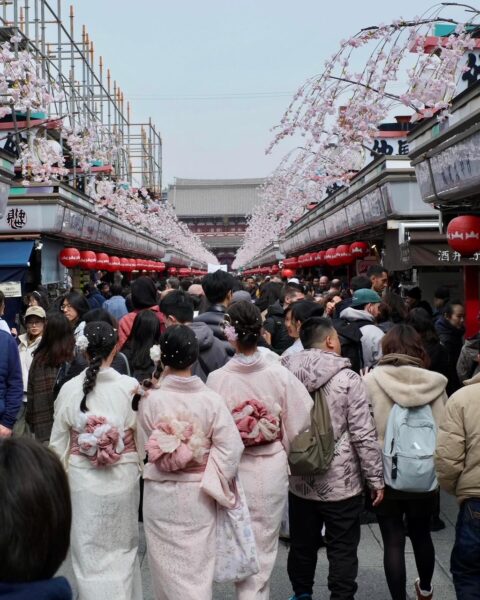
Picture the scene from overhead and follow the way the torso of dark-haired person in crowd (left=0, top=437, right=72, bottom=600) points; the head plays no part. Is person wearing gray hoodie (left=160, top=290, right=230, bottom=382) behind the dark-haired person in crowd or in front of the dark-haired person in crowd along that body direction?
in front

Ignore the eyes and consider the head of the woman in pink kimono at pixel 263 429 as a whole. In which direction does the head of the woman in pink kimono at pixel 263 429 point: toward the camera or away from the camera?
away from the camera

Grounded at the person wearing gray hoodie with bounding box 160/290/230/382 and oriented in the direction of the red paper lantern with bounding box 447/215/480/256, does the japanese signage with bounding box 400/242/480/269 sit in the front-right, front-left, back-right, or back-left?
front-left

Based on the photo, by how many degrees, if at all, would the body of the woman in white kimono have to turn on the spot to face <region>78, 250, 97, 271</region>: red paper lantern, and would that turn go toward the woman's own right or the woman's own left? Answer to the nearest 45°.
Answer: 0° — they already face it

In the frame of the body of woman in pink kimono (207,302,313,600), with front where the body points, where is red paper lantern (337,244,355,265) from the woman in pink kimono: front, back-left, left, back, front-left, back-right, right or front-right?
front

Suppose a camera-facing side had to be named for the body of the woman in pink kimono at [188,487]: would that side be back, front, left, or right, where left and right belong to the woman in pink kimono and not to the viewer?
back

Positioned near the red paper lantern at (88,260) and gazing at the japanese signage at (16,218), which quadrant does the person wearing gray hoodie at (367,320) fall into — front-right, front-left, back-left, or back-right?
front-left

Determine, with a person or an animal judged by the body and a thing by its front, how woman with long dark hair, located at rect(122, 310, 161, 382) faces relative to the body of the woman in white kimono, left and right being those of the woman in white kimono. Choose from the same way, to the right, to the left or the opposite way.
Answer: the same way

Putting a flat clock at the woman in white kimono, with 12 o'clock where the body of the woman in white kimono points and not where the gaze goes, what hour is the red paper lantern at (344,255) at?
The red paper lantern is roughly at 1 o'clock from the woman in white kimono.

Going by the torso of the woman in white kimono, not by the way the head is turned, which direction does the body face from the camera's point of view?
away from the camera

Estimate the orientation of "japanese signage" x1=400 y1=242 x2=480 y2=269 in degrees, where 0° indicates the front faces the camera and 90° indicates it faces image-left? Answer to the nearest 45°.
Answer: approximately 0°

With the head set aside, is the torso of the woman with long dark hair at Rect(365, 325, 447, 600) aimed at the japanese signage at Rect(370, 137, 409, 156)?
yes

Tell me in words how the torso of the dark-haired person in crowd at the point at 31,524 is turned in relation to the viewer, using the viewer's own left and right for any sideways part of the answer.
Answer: facing away from the viewer

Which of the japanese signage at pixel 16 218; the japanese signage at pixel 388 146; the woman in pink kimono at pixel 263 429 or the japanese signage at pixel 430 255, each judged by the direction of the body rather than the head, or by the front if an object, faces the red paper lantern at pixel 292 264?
the woman in pink kimono

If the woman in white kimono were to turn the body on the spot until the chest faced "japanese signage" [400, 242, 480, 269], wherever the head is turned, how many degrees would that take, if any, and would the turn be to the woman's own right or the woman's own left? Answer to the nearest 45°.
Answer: approximately 45° to the woman's own right

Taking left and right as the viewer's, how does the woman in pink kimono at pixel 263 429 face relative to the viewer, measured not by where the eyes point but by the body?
facing away from the viewer

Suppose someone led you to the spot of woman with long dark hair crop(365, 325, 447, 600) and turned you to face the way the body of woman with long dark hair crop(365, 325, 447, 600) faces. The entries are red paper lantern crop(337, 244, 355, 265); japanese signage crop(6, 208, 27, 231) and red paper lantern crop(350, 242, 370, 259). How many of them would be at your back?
0

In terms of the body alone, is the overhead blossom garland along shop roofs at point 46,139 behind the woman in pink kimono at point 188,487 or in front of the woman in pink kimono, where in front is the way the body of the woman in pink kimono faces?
in front
